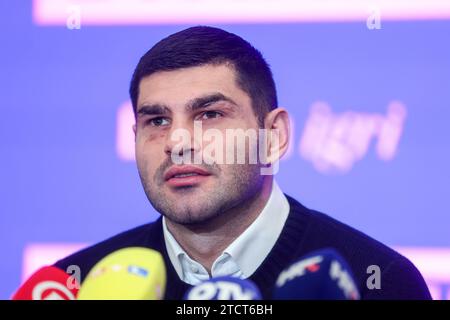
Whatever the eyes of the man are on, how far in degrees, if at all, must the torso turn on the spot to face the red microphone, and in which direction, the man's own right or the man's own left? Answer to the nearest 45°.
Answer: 0° — they already face it

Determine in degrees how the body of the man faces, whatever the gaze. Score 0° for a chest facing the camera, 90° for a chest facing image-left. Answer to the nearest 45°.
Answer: approximately 45°

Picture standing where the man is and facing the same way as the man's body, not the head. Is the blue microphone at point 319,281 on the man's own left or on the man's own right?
on the man's own left
